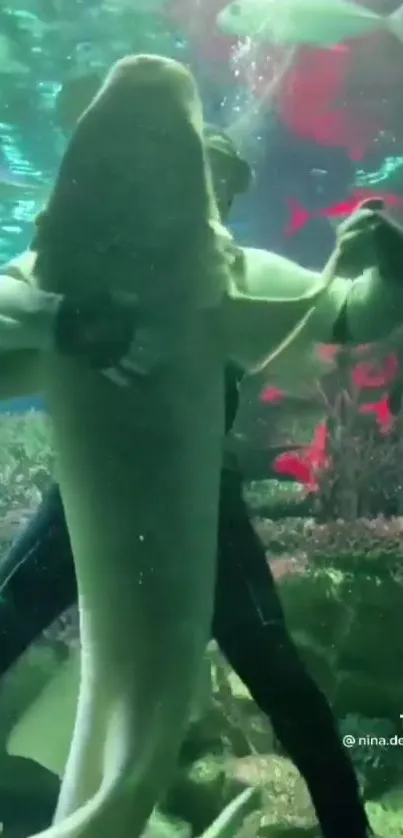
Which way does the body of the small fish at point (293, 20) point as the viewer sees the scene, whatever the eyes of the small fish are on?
to the viewer's left

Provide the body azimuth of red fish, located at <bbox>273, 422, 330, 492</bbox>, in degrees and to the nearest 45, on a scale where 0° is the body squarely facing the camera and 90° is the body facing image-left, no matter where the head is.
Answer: approximately 90°

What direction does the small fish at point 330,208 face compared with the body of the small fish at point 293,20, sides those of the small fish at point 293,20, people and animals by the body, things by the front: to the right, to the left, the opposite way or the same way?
the opposite way

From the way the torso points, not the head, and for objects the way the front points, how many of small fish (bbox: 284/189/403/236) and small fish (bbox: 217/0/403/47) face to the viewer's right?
1

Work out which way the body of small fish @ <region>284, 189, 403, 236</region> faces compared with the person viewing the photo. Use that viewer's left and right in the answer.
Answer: facing to the right of the viewer

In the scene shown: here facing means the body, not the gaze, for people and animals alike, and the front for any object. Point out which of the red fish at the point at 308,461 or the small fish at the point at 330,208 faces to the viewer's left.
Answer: the red fish
